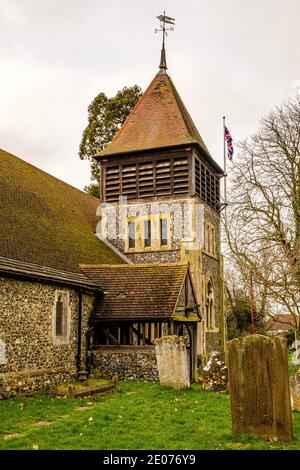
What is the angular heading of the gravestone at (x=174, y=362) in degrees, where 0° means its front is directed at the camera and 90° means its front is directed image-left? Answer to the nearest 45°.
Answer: approximately 0°

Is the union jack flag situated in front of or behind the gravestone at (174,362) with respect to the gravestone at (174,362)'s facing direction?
behind

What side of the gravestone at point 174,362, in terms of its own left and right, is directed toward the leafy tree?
back
